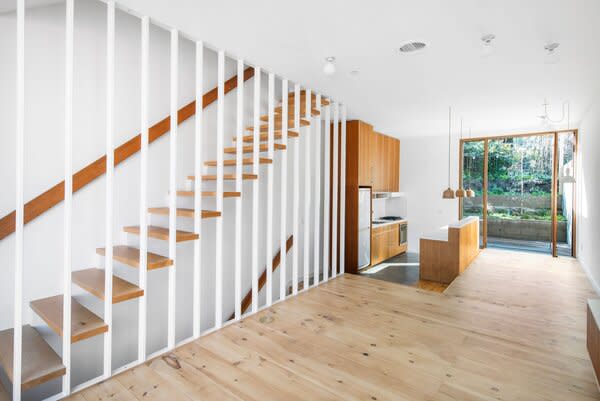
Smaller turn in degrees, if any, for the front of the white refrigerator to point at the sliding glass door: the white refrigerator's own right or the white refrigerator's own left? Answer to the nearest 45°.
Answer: approximately 45° to the white refrigerator's own left

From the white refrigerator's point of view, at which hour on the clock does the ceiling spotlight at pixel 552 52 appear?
The ceiling spotlight is roughly at 2 o'clock from the white refrigerator.

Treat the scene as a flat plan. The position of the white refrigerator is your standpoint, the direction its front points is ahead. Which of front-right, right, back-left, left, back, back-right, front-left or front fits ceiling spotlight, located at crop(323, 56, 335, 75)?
right

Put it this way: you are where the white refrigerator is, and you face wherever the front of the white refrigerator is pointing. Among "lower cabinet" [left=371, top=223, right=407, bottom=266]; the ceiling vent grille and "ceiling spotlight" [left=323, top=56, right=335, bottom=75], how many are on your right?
2

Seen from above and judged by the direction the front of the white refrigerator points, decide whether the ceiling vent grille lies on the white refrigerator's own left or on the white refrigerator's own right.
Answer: on the white refrigerator's own right

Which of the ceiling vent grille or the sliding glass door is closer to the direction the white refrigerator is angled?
the sliding glass door

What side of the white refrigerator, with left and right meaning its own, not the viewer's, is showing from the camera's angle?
right

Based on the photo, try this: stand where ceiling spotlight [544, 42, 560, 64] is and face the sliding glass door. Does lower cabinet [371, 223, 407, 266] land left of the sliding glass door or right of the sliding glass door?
left
